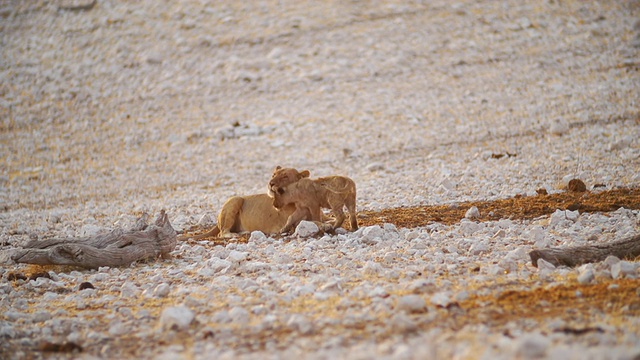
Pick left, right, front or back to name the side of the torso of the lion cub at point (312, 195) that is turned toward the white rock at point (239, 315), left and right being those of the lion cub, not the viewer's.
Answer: left

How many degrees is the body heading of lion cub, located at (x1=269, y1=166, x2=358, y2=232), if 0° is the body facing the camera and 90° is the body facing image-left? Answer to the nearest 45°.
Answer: approximately 90°

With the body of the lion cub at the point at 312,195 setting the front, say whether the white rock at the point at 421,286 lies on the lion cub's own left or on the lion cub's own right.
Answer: on the lion cub's own left

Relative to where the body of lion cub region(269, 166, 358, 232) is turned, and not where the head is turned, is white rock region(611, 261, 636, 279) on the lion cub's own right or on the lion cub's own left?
on the lion cub's own left
